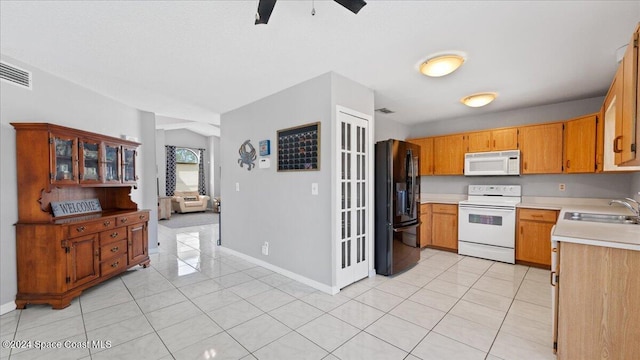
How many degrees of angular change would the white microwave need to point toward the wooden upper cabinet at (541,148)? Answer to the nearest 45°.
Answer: approximately 90° to its left

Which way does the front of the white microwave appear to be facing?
toward the camera

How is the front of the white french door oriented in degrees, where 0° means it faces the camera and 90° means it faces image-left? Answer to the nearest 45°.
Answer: approximately 315°

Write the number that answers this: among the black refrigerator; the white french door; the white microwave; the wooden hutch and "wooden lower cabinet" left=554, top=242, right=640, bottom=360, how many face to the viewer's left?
1

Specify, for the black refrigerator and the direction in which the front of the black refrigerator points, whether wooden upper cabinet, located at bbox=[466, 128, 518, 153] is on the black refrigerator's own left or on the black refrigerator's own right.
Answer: on the black refrigerator's own left

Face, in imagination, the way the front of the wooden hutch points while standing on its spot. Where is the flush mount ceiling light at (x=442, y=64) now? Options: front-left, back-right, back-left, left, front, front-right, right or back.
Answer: front

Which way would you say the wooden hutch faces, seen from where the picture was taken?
facing the viewer and to the right of the viewer

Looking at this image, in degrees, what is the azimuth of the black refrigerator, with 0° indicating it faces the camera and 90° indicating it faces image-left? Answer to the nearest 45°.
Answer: approximately 315°

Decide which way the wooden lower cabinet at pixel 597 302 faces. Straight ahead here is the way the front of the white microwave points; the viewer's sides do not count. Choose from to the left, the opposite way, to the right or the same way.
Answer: to the right

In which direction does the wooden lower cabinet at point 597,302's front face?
to the viewer's left

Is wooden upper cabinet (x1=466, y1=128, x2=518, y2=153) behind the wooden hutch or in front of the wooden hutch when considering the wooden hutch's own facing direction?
in front

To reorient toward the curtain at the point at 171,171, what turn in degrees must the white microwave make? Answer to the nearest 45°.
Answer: approximately 90° to its right

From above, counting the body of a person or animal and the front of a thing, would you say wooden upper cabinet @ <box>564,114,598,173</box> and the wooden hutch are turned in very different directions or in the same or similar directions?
very different directions

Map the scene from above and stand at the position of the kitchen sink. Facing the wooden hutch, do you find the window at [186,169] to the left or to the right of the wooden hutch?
right
